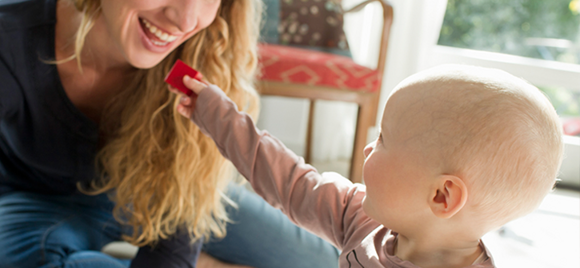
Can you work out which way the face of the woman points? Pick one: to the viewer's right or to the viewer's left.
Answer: to the viewer's right

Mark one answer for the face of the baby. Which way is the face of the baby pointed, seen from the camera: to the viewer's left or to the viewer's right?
to the viewer's left

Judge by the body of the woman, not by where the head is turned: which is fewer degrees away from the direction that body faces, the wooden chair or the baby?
the baby

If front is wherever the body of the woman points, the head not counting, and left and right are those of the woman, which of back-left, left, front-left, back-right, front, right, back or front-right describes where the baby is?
front

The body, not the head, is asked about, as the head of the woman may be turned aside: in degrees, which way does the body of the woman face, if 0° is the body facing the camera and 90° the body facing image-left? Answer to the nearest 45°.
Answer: approximately 315°

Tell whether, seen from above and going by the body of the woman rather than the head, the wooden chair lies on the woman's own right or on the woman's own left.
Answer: on the woman's own left
